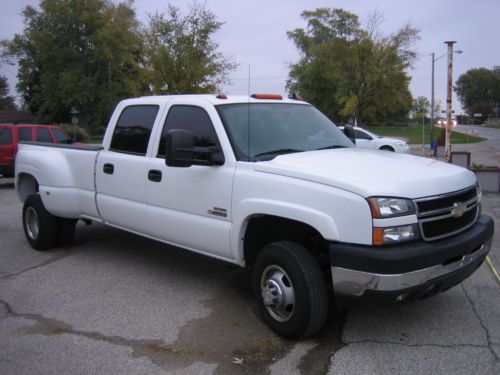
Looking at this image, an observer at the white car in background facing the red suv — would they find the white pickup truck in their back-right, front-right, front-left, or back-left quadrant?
front-left

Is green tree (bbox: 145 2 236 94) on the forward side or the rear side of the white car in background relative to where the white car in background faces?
on the rear side

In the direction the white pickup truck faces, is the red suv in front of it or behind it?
behind

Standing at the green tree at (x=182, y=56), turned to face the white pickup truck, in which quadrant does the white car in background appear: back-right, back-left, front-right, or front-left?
front-left

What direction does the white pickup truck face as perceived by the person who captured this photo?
facing the viewer and to the right of the viewer

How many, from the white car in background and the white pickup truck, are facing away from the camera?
0

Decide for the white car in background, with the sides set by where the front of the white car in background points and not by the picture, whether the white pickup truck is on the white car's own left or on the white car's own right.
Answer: on the white car's own right

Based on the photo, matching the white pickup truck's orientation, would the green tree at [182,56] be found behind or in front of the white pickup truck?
behind

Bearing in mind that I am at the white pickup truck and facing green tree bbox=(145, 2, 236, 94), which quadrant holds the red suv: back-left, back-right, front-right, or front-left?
front-left

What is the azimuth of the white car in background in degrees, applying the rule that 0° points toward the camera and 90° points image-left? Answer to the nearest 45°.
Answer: approximately 270°

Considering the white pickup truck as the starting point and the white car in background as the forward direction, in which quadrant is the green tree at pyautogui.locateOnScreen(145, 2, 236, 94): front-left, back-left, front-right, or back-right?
front-left

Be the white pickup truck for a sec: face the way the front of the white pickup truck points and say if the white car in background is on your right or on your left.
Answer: on your left
